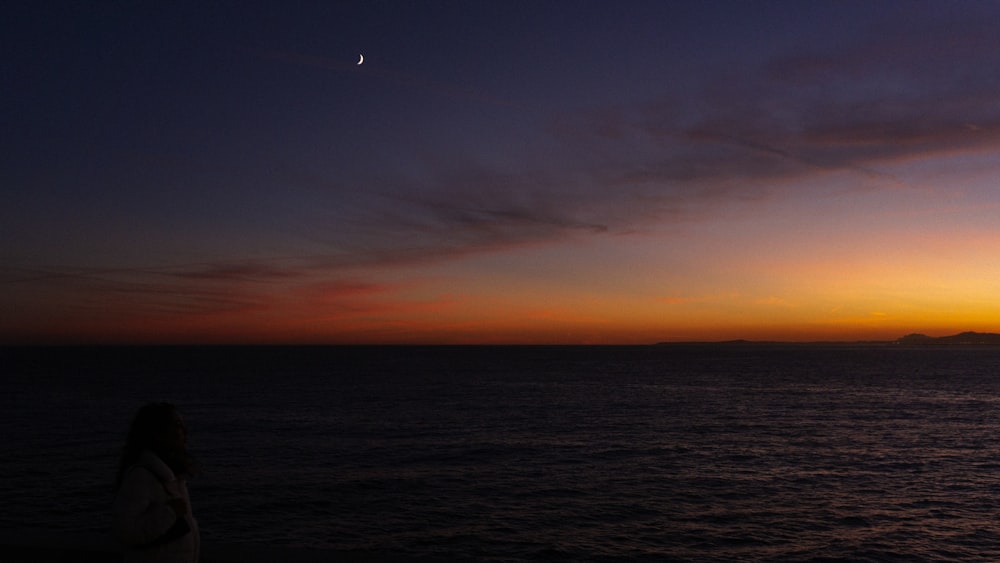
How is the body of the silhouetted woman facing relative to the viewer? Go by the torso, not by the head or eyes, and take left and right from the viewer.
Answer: facing to the right of the viewer
